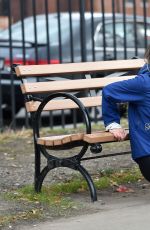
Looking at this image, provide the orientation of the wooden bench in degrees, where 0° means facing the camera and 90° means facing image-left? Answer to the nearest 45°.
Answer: approximately 315°
